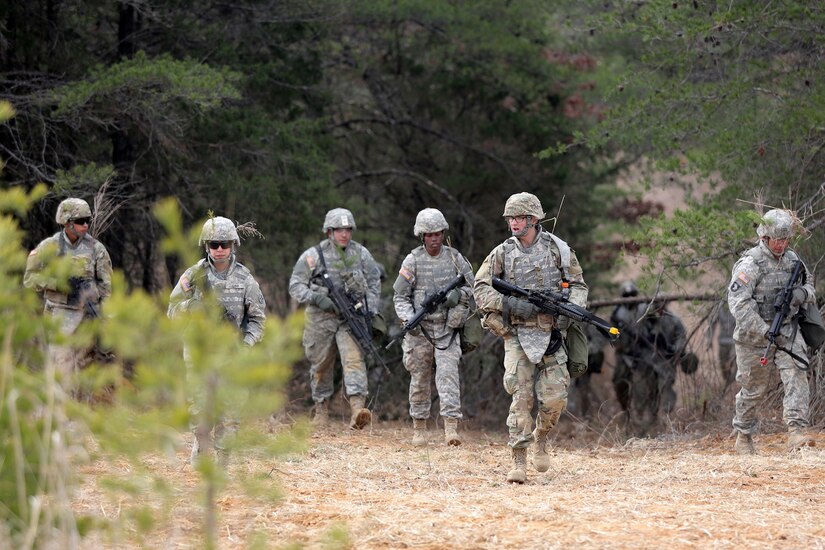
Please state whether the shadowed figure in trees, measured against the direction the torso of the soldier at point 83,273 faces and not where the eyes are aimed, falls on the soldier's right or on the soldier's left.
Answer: on the soldier's left

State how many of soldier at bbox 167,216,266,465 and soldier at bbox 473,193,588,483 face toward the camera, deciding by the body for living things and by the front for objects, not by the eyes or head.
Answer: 2

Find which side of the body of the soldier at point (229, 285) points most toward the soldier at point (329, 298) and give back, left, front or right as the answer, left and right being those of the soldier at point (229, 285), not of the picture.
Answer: back

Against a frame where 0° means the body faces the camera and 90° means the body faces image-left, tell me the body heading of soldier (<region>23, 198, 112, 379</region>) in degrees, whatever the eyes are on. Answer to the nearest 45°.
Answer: approximately 315°

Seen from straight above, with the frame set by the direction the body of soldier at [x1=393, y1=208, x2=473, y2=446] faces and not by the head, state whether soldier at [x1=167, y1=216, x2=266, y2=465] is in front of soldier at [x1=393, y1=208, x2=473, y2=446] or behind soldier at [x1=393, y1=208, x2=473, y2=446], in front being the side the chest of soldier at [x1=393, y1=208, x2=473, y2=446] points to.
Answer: in front

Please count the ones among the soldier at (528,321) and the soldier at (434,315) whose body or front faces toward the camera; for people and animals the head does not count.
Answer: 2

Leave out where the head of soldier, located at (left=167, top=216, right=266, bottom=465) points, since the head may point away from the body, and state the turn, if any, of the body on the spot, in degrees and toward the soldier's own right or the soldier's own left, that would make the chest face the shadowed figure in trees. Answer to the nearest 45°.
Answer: approximately 135° to the soldier's own left

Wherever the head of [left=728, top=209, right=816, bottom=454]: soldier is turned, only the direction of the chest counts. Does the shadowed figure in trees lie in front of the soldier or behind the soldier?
behind
